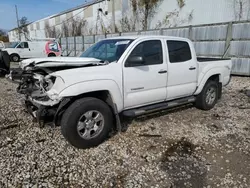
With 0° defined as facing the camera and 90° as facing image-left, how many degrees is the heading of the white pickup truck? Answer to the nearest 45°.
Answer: approximately 45°

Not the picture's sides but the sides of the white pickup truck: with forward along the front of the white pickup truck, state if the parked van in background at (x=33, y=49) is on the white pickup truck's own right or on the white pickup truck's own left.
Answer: on the white pickup truck's own right
